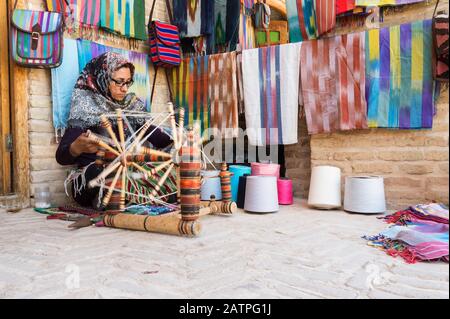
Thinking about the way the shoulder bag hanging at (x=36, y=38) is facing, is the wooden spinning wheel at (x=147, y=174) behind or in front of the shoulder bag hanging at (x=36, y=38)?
in front

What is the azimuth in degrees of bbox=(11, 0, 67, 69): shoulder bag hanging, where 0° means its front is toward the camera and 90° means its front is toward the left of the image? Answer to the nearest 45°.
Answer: approximately 0°

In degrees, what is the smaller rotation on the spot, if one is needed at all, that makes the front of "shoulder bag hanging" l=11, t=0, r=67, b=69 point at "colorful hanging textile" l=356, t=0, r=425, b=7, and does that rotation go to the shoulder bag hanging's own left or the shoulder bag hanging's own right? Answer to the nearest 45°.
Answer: approximately 45° to the shoulder bag hanging's own left

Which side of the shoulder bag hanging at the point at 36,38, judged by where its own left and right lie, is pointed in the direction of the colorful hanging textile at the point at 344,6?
left

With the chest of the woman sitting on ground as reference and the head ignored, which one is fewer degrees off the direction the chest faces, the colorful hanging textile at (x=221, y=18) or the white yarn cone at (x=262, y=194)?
the white yarn cone

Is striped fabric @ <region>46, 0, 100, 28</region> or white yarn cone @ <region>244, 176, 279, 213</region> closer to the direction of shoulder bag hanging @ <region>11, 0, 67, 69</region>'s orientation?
the white yarn cone

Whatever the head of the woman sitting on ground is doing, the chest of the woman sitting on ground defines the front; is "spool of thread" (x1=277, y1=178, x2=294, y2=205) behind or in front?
in front

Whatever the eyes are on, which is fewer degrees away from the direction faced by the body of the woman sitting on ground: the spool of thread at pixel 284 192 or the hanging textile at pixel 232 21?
the spool of thread

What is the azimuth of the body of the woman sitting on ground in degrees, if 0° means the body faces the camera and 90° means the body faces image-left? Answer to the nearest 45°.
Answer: approximately 315°

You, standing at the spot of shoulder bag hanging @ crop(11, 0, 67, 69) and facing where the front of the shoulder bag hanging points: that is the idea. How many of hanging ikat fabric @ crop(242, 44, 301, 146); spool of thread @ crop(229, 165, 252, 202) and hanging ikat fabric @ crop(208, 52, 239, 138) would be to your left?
3

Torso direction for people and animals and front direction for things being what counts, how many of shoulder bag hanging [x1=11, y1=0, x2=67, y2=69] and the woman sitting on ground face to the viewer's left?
0

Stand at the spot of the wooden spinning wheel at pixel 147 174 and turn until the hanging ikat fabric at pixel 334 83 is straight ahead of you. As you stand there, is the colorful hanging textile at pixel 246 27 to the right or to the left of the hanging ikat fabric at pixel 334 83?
left

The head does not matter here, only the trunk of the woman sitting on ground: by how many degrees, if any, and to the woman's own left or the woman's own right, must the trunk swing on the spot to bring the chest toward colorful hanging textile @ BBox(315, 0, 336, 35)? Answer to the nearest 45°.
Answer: approximately 45° to the woman's own left

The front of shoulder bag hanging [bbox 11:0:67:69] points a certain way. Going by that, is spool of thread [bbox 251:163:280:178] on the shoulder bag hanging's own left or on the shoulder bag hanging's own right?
on the shoulder bag hanging's own left
